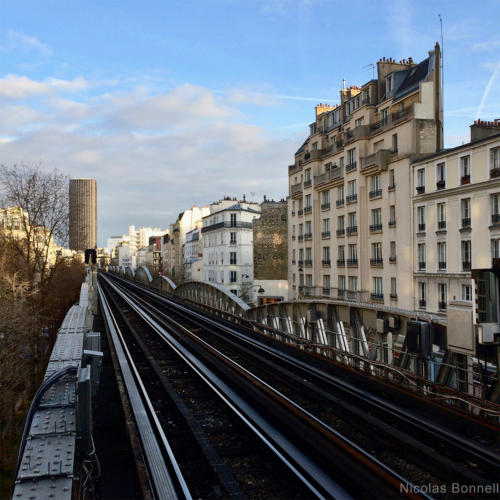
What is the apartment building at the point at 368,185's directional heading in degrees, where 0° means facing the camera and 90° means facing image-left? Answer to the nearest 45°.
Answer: approximately 45°

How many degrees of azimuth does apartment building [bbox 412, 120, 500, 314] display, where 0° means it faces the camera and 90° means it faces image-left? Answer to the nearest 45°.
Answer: approximately 45°

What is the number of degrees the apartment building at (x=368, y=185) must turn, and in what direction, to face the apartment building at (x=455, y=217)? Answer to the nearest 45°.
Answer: approximately 90° to its left

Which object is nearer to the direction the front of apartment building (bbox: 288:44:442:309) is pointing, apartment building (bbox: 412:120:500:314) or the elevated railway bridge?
the elevated railway bridge

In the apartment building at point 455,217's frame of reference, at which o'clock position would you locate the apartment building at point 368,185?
the apartment building at point 368,185 is roughly at 3 o'clock from the apartment building at point 455,217.
